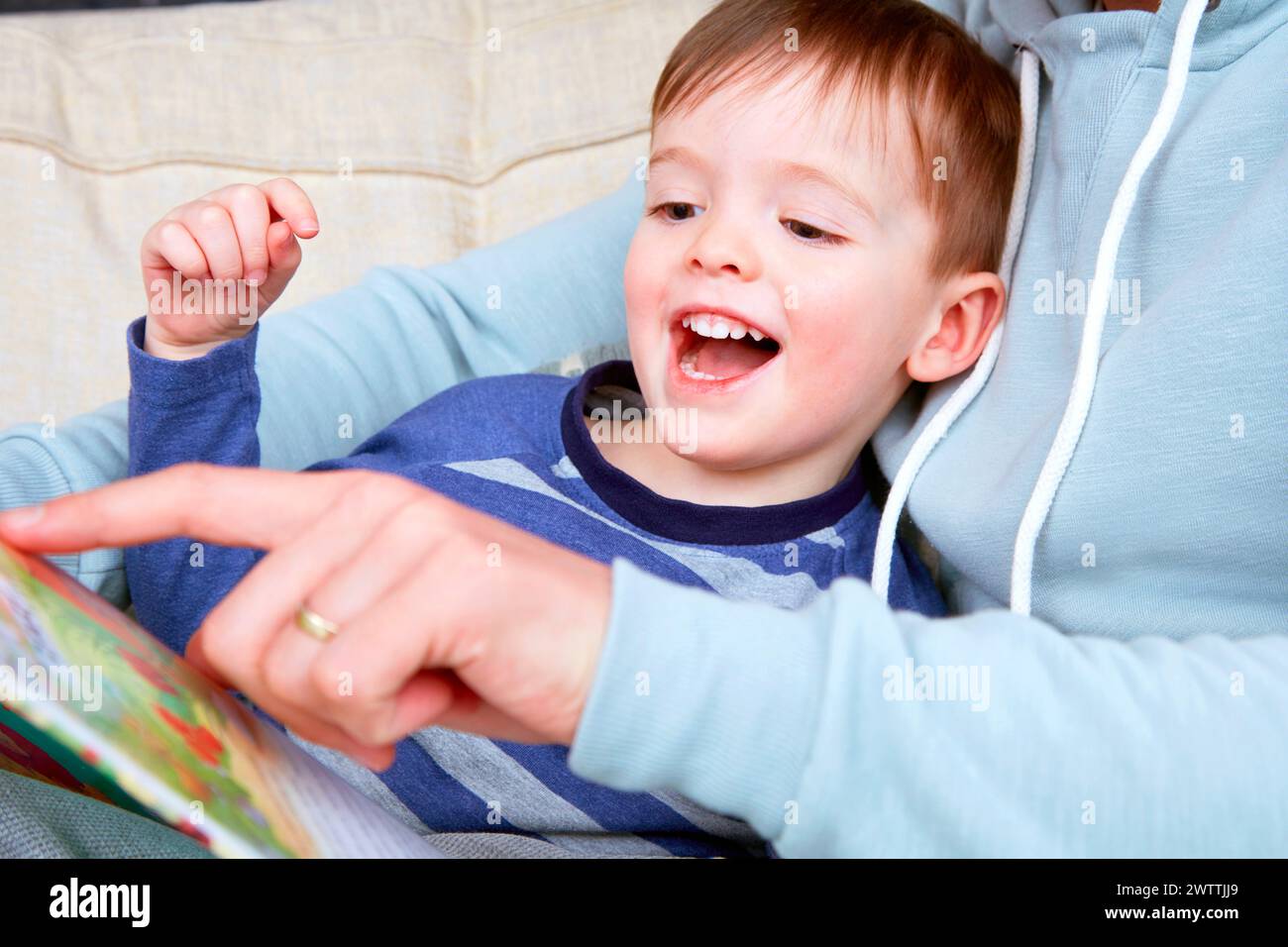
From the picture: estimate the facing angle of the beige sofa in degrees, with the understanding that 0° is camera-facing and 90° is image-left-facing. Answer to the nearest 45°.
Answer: approximately 0°

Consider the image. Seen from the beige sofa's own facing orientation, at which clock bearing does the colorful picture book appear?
The colorful picture book is roughly at 12 o'clock from the beige sofa.
